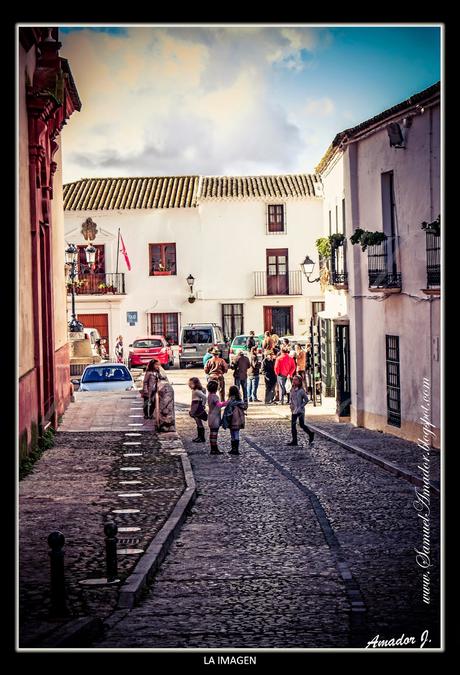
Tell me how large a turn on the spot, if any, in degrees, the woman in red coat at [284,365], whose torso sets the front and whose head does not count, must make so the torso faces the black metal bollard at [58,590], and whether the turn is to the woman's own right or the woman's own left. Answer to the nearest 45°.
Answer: approximately 180°

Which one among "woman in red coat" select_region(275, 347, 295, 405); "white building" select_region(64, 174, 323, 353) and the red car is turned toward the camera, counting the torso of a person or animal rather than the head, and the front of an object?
the white building

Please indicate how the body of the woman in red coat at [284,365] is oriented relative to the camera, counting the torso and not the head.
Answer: away from the camera

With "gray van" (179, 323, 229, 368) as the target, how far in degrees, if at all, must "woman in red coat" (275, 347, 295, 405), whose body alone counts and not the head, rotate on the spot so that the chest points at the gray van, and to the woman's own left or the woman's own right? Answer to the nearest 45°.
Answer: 0° — they already face it

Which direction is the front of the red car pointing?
away from the camera

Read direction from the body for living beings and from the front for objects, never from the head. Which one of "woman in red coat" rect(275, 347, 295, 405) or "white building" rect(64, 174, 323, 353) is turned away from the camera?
the woman in red coat

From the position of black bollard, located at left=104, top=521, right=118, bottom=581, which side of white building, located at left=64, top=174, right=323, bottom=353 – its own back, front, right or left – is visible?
front

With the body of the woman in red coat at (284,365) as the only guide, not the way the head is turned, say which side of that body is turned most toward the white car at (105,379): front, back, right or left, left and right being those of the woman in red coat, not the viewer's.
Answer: left

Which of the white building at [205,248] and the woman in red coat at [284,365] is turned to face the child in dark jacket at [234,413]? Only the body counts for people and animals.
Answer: the white building
